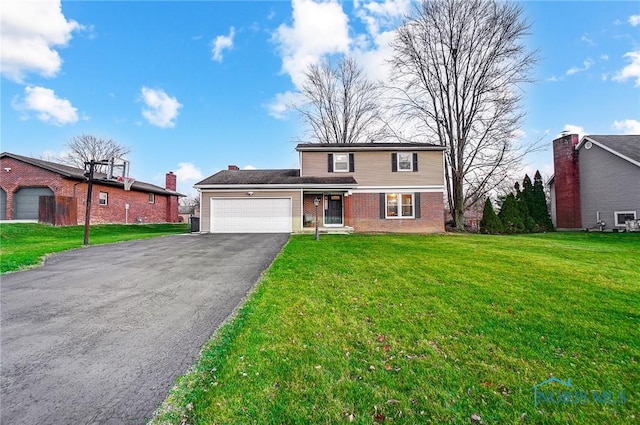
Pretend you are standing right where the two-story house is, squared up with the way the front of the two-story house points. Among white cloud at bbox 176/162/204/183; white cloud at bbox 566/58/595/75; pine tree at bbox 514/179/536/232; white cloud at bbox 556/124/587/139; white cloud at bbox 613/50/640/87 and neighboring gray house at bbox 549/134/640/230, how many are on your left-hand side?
5

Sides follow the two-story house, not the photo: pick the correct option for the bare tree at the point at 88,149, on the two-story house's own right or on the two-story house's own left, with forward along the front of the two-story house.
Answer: on the two-story house's own right

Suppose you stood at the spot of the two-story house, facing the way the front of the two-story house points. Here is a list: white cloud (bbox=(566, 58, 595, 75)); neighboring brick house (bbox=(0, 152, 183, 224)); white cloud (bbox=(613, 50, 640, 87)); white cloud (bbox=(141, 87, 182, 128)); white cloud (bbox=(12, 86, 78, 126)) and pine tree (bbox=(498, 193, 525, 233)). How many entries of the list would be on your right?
3

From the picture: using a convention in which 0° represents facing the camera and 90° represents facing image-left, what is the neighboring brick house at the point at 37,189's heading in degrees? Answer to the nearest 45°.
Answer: approximately 45°

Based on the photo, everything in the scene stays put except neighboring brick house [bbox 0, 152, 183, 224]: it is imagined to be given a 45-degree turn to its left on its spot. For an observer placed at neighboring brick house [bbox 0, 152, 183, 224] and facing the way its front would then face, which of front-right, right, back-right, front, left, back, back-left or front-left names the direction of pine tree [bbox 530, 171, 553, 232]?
front-left

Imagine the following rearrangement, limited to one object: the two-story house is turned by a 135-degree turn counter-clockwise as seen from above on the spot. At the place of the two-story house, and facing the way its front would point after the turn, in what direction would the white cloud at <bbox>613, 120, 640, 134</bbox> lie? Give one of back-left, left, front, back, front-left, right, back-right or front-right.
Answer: front-right

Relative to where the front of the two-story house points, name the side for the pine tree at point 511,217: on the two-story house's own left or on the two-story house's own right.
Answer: on the two-story house's own left

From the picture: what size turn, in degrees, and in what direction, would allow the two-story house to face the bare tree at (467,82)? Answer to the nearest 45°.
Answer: approximately 90° to its left

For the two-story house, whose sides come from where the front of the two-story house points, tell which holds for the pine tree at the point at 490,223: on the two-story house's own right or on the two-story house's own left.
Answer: on the two-story house's own left

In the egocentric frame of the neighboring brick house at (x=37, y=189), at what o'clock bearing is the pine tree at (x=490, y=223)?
The pine tree is roughly at 9 o'clock from the neighboring brick house.

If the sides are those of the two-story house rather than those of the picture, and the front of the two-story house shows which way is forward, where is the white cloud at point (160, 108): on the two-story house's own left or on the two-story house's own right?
on the two-story house's own right
